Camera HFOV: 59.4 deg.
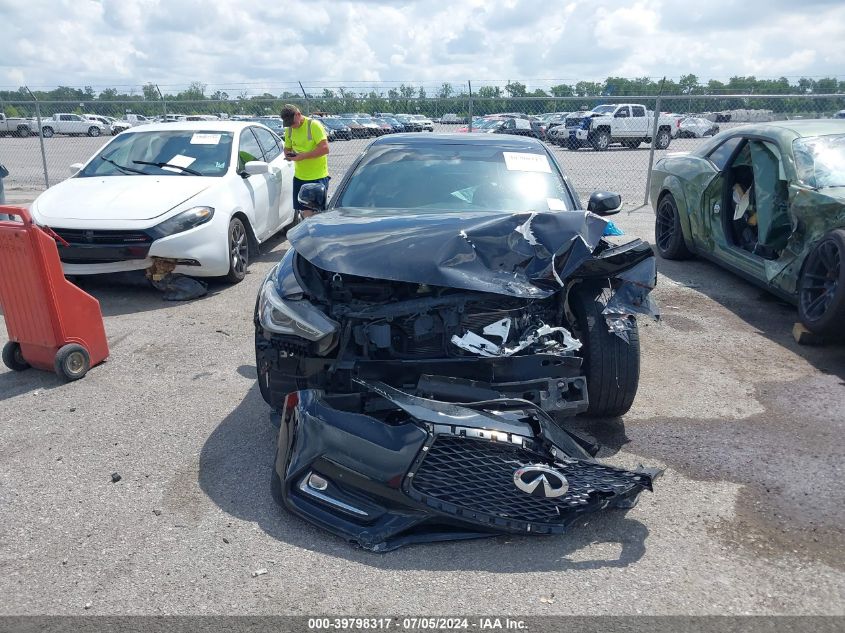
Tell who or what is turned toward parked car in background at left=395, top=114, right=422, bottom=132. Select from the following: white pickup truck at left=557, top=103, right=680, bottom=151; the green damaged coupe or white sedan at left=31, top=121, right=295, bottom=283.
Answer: the white pickup truck

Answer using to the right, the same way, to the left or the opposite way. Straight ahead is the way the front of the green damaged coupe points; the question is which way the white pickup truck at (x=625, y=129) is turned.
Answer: to the right

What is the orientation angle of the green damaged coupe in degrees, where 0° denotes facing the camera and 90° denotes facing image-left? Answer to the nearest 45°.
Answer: approximately 315°

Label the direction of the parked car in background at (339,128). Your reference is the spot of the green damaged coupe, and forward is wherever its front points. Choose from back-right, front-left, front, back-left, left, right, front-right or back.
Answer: back

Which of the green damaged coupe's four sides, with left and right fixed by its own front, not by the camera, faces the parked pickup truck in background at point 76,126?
back

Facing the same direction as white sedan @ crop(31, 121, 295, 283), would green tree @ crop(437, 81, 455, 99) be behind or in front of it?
behind

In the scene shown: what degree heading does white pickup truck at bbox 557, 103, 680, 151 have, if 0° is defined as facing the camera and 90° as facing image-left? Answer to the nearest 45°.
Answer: approximately 45°

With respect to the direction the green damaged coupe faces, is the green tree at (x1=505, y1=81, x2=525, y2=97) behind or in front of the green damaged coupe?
behind

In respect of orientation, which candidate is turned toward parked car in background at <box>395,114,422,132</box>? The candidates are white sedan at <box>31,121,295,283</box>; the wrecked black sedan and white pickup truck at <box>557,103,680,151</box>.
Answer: the white pickup truck
